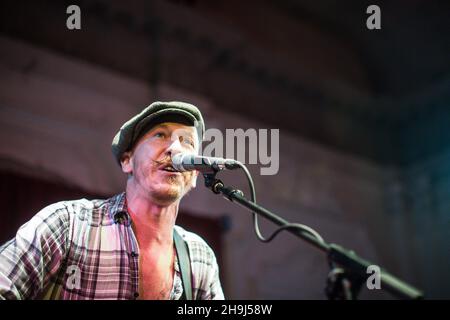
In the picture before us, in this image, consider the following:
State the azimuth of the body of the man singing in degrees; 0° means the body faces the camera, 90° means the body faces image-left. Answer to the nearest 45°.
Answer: approximately 315°

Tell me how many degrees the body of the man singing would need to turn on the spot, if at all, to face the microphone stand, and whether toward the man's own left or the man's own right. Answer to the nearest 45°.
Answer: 0° — they already face it
